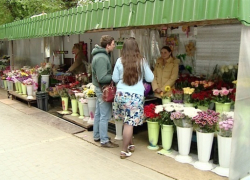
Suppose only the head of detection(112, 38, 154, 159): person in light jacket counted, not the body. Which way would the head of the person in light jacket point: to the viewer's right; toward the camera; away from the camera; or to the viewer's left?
away from the camera

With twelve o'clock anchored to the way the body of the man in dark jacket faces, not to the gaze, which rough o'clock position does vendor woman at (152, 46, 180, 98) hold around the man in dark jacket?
The vendor woman is roughly at 11 o'clock from the man in dark jacket.

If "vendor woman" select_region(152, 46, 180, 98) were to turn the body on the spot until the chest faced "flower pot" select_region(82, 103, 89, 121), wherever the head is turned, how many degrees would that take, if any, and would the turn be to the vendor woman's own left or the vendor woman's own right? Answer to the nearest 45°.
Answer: approximately 45° to the vendor woman's own right

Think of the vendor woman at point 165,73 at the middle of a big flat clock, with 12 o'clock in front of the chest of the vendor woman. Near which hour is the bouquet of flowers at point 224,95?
The bouquet of flowers is roughly at 9 o'clock from the vendor woman.

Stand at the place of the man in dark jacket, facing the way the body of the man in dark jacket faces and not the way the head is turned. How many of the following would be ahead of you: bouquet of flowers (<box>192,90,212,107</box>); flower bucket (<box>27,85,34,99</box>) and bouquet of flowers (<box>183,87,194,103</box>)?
2

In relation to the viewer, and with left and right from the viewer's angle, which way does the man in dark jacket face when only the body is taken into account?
facing to the right of the viewer

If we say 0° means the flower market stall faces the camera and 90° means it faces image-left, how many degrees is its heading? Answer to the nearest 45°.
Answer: approximately 45°

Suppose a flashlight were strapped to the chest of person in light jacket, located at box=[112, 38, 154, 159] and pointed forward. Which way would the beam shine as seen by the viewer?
away from the camera

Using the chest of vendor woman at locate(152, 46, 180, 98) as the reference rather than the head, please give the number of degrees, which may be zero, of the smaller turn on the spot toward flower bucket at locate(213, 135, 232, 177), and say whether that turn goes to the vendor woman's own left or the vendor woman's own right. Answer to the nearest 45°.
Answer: approximately 90° to the vendor woman's own left

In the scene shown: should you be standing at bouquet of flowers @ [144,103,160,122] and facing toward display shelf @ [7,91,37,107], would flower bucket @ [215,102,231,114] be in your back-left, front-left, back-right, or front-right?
back-right

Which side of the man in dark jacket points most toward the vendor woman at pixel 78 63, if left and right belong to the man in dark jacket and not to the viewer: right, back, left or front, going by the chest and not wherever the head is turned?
left

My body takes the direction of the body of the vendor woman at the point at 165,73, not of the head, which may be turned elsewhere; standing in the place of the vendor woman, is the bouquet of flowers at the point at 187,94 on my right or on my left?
on my left

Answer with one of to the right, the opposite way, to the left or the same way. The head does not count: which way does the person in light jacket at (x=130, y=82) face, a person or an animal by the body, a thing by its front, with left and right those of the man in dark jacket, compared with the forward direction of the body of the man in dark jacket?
to the left

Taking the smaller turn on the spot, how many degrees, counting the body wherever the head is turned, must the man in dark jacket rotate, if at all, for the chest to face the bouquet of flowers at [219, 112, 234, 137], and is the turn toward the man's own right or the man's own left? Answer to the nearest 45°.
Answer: approximately 45° to the man's own right
